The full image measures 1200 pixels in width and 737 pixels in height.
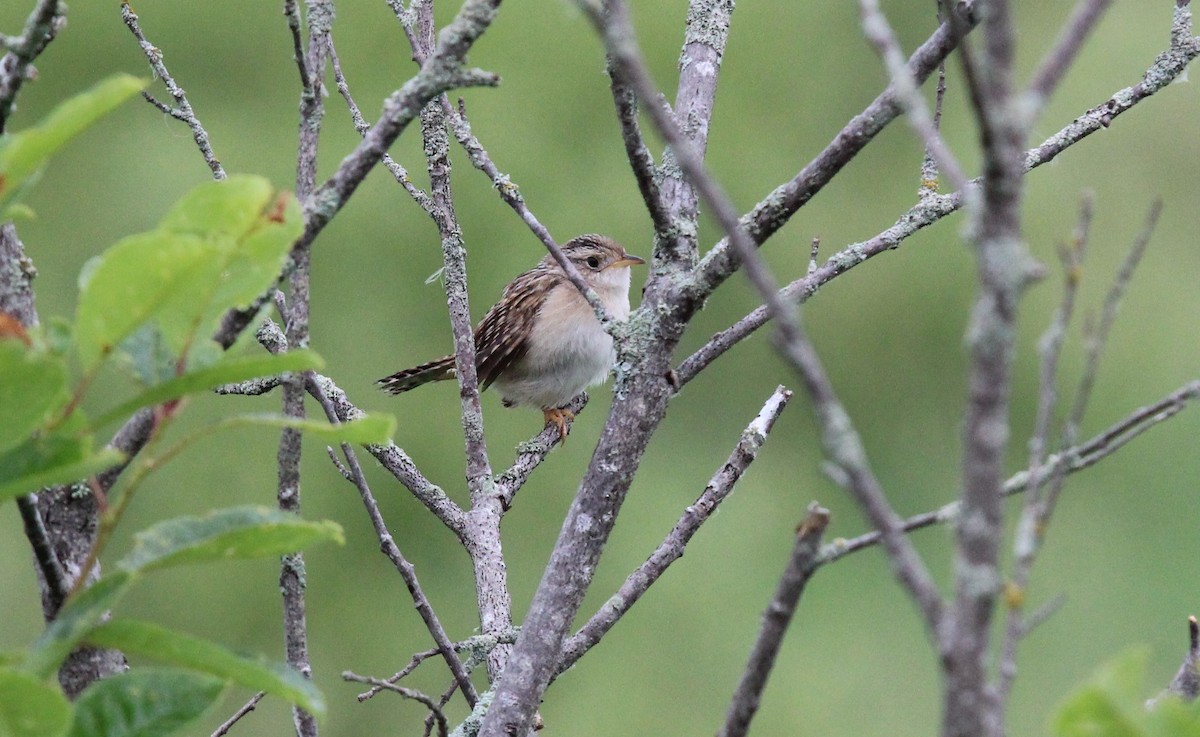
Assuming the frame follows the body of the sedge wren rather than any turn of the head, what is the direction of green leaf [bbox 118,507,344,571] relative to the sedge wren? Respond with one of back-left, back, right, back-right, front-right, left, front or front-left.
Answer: right

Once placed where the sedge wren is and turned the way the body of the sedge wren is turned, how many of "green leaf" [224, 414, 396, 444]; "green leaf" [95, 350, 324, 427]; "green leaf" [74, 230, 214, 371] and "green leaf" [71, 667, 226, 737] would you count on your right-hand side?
4

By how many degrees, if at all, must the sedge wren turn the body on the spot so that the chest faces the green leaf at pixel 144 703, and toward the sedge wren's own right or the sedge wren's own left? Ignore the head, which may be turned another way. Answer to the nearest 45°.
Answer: approximately 90° to the sedge wren's own right

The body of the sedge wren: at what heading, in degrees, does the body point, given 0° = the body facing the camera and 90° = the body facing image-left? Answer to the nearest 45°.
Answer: approximately 270°

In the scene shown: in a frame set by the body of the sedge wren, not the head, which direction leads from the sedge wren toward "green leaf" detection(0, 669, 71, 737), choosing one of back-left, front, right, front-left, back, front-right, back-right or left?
right

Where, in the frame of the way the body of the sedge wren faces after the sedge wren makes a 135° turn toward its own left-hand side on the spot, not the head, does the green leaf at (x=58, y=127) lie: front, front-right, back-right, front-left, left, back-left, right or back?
back-left

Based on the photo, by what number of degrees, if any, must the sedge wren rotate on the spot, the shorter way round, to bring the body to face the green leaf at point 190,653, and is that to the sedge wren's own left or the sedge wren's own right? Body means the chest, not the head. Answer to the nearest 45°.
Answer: approximately 90° to the sedge wren's own right

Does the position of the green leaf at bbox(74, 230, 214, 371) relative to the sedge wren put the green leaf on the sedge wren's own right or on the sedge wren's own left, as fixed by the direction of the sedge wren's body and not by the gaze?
on the sedge wren's own right

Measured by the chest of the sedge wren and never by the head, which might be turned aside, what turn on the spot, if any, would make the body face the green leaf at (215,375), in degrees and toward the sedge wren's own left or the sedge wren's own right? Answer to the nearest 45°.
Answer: approximately 90° to the sedge wren's own right

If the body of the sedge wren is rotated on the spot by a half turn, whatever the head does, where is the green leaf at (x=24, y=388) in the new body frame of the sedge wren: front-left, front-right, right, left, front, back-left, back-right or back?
left

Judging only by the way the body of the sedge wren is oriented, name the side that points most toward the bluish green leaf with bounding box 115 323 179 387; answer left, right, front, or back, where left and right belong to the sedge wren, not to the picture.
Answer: right
